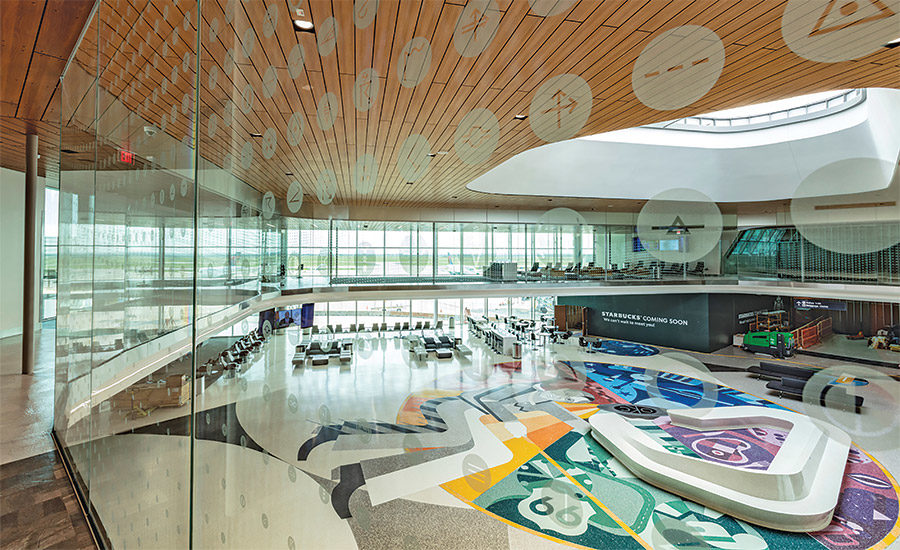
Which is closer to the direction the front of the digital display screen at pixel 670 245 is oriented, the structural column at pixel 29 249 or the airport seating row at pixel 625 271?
the structural column

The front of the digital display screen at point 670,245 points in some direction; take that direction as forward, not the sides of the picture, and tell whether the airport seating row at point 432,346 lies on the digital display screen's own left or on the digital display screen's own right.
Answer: on the digital display screen's own right

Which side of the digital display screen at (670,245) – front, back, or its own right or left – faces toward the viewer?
front

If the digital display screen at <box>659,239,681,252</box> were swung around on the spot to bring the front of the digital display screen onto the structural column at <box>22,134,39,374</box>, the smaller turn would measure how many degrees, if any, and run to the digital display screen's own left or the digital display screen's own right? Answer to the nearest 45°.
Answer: approximately 45° to the digital display screen's own right

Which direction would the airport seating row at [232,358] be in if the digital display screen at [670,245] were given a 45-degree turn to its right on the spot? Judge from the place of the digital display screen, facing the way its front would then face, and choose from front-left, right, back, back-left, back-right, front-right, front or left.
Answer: front-left

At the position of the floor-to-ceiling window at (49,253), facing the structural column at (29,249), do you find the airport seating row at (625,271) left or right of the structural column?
left
